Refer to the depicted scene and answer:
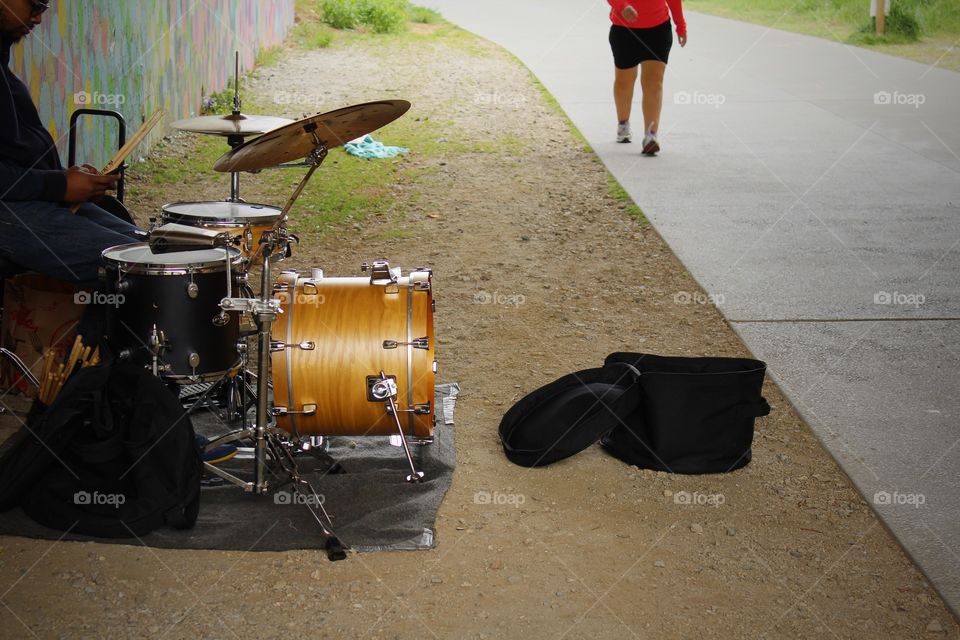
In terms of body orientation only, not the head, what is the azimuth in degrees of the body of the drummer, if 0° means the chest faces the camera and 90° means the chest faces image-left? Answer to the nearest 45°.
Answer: approximately 270°

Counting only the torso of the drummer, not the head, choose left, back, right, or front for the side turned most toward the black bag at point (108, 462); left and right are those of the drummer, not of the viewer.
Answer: right

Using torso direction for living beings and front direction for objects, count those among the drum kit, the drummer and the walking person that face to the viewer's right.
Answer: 2

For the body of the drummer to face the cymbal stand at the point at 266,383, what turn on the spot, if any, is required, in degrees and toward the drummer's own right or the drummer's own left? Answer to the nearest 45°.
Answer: approximately 45° to the drummer's own right

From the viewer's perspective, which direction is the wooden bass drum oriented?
to the viewer's right

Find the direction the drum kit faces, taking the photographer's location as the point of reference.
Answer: facing to the right of the viewer
